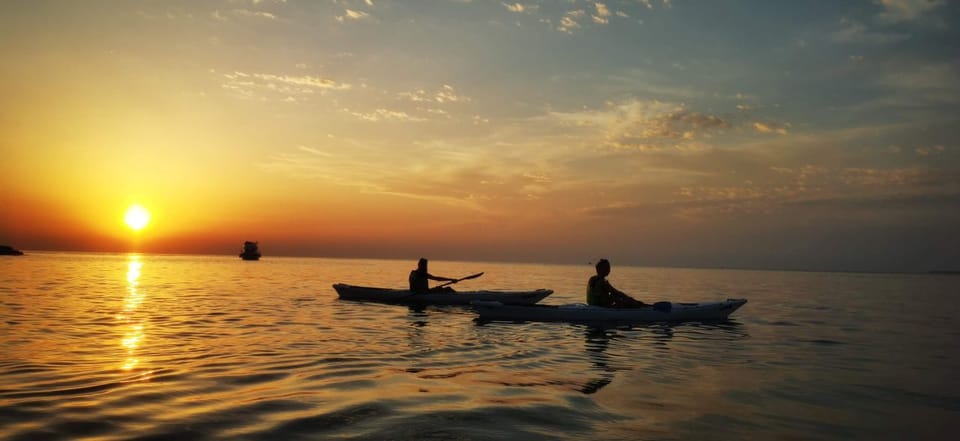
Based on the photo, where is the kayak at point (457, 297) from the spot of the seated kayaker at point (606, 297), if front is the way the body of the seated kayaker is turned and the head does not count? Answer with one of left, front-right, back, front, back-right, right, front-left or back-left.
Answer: back-left

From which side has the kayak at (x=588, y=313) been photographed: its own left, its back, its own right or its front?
right

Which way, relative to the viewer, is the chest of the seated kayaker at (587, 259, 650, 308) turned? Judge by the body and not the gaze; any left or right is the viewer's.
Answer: facing to the right of the viewer
